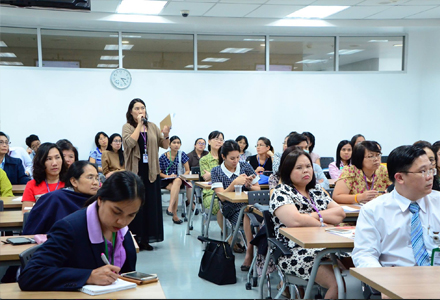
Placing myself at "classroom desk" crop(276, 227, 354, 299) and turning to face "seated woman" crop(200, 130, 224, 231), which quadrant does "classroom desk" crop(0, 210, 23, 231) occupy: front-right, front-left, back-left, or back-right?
front-left

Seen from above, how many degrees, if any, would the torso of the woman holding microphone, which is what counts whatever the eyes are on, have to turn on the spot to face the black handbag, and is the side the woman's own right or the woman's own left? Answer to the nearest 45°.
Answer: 0° — they already face it

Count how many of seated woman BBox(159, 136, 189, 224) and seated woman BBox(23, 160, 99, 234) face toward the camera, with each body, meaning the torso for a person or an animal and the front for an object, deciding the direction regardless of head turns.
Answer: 1

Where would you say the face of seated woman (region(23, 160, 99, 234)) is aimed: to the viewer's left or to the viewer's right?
to the viewer's right

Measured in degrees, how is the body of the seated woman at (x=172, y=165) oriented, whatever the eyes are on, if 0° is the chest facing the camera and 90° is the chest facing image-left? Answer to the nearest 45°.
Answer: approximately 0°

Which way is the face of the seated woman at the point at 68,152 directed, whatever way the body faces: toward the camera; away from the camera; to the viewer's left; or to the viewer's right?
toward the camera

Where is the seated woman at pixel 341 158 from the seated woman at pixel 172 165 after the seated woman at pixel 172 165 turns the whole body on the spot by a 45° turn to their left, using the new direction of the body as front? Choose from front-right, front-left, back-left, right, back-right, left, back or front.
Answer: front

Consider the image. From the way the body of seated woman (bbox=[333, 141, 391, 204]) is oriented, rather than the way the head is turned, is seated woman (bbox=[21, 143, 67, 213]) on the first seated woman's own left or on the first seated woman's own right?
on the first seated woman's own right

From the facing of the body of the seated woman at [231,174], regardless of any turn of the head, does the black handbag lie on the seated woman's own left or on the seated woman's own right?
on the seated woman's own right

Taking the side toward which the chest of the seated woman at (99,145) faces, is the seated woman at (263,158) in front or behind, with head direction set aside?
in front

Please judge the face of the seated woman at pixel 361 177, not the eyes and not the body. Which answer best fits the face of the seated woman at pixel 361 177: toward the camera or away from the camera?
toward the camera

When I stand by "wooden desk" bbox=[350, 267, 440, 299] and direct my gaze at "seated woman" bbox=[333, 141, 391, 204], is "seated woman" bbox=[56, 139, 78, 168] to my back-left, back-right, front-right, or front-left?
front-left
